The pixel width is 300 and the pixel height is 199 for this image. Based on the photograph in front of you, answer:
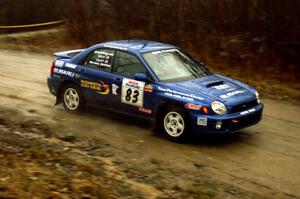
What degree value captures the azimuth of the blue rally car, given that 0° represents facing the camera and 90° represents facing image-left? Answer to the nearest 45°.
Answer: approximately 315°
